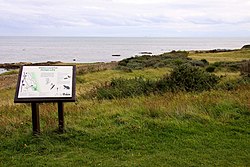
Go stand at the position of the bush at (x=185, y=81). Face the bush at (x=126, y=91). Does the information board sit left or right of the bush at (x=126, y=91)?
left

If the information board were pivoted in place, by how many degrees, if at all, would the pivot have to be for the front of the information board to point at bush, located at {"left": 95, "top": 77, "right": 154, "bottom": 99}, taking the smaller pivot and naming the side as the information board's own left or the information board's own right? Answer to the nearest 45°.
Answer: approximately 135° to the information board's own left

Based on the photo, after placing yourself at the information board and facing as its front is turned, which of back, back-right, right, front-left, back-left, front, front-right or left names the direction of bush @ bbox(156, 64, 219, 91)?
back-left

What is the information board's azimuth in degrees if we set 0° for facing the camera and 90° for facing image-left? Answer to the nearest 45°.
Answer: approximately 0°
